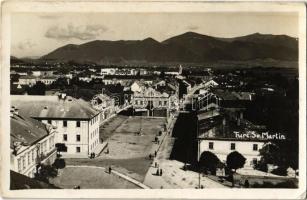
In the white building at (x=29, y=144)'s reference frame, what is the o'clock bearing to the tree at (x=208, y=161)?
The tree is roughly at 11 o'clock from the white building.

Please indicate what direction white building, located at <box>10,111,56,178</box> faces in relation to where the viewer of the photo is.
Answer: facing the viewer and to the right of the viewer

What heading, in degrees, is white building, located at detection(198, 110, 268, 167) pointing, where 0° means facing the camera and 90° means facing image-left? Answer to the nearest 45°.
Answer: approximately 0°

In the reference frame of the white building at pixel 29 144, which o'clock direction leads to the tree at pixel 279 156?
The tree is roughly at 11 o'clock from the white building.

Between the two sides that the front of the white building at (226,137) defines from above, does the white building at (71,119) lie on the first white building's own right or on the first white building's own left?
on the first white building's own right

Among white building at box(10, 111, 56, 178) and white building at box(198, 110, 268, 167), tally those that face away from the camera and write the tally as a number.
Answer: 0
